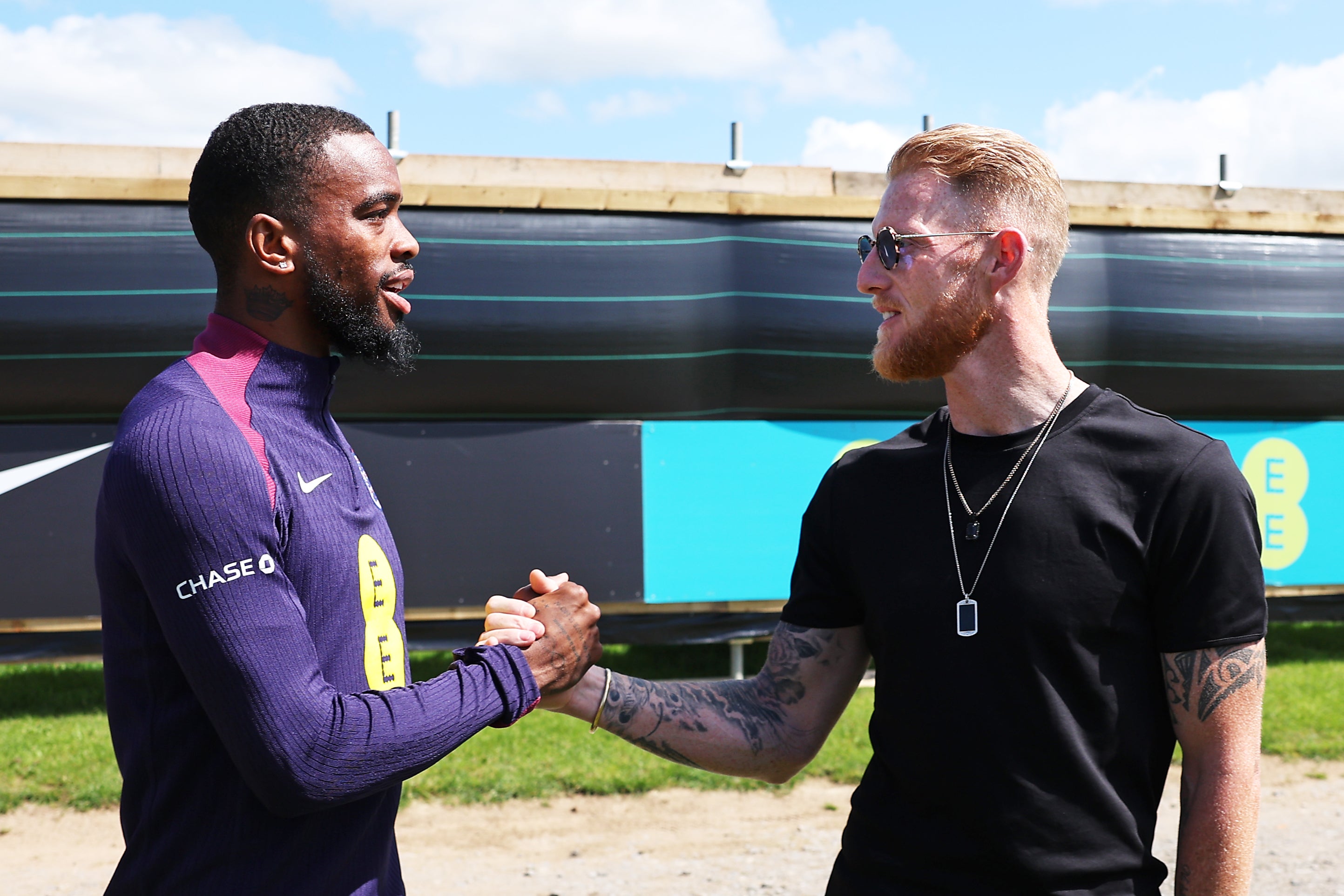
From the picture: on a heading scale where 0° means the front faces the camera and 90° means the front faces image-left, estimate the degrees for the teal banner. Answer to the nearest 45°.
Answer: approximately 0°

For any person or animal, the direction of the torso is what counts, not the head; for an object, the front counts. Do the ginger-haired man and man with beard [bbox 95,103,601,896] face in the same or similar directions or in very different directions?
very different directions

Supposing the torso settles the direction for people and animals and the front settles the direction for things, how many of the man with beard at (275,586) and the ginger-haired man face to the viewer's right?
1

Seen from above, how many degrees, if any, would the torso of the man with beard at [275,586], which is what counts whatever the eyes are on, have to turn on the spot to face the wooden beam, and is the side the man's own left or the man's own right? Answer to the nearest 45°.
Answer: approximately 90° to the man's own left

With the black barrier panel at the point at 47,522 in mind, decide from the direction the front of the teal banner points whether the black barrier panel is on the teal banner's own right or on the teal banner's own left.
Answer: on the teal banner's own right

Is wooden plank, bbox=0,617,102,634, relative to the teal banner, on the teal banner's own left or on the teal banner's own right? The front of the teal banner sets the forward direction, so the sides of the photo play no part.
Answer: on the teal banner's own right

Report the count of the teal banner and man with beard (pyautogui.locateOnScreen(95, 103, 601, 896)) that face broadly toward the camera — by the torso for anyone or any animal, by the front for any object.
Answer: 1

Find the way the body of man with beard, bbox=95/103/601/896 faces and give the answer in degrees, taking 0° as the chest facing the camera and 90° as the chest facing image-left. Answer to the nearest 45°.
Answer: approximately 270°

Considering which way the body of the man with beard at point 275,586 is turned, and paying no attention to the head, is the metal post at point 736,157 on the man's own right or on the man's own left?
on the man's own left

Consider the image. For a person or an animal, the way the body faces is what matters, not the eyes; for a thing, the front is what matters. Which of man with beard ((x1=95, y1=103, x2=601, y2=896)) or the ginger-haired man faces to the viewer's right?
the man with beard

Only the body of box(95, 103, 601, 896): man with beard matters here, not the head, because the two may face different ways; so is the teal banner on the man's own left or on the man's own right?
on the man's own left

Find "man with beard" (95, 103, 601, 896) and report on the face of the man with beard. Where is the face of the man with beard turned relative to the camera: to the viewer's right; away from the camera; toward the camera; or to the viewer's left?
to the viewer's right
